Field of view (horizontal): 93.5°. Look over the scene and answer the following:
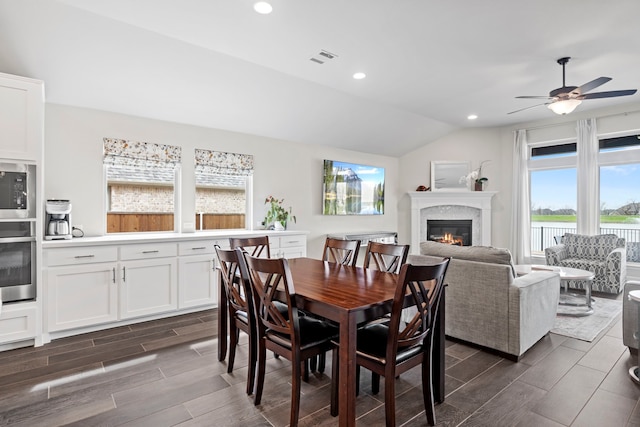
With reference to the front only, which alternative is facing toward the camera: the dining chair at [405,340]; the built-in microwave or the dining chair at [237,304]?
the built-in microwave

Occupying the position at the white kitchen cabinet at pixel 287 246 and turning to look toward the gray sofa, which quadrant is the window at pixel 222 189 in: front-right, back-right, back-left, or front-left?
back-right

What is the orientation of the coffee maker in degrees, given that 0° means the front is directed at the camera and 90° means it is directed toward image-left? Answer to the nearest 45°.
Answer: approximately 0°

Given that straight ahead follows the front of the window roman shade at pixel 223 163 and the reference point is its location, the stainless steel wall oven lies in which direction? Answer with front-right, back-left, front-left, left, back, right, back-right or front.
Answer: right

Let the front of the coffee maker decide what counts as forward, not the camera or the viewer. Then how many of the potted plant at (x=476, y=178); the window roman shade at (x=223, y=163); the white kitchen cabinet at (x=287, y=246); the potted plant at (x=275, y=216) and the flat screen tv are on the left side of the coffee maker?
5

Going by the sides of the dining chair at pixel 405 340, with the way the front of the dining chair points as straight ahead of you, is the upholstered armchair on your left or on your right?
on your right

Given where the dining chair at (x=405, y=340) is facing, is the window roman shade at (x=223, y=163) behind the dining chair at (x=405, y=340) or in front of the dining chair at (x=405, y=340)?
in front

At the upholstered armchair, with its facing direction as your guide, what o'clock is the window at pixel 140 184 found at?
The window is roughly at 12 o'clock from the upholstered armchair.

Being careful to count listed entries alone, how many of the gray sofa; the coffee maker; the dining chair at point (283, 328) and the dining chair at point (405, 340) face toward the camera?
1

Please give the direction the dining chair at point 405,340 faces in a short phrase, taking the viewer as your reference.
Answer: facing away from the viewer and to the left of the viewer

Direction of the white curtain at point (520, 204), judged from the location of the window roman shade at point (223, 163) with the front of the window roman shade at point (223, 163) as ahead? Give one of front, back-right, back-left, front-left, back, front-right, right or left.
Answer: front-left

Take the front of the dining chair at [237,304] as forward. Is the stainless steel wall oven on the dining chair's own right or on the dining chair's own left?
on the dining chair's own left

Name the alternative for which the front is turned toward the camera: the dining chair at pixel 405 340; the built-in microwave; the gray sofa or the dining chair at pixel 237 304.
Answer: the built-in microwave

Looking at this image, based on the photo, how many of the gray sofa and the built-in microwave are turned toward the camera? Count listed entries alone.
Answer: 1
